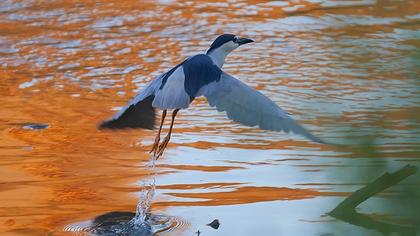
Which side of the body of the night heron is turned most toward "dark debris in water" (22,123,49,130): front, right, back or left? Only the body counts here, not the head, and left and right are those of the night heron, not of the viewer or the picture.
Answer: left

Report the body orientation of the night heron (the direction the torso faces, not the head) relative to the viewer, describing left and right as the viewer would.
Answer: facing away from the viewer and to the right of the viewer
